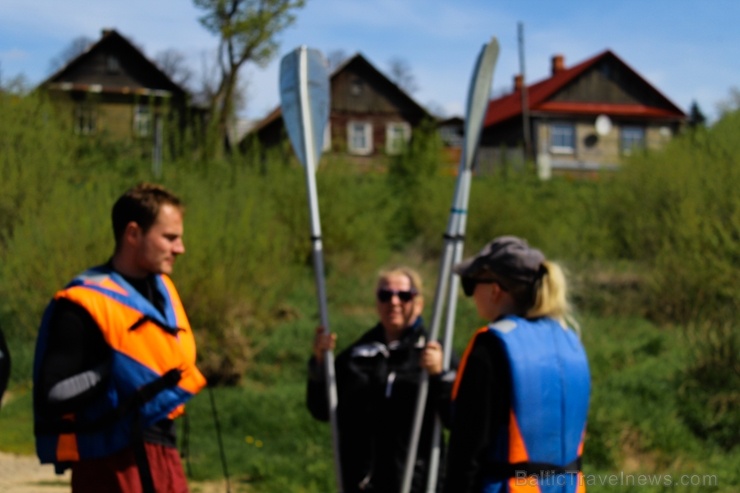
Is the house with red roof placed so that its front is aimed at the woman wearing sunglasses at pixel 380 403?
yes

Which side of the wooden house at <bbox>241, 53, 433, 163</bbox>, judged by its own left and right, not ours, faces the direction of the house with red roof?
left

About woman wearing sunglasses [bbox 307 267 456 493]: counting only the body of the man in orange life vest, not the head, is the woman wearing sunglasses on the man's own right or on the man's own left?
on the man's own left

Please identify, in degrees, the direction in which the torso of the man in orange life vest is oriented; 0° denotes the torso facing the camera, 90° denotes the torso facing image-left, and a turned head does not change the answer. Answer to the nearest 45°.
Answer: approximately 315°

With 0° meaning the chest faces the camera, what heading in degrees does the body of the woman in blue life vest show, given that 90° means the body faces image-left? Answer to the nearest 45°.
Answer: approximately 135°

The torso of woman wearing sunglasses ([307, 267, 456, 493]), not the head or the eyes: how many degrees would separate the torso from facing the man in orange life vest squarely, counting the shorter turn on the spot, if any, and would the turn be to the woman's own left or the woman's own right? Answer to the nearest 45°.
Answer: approximately 45° to the woman's own right

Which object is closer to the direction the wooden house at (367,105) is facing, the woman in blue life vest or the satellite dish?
the woman in blue life vest

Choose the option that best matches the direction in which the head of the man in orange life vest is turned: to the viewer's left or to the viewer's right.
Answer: to the viewer's right

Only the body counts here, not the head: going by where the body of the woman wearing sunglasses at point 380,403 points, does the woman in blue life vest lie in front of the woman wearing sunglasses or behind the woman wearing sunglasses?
in front

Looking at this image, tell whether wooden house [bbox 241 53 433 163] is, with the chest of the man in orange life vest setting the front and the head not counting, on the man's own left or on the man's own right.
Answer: on the man's own left

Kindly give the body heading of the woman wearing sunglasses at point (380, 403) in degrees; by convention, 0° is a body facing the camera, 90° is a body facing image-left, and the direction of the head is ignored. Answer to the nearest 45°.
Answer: approximately 0°

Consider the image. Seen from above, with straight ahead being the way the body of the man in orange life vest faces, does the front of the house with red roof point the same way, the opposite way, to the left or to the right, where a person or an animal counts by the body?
to the right

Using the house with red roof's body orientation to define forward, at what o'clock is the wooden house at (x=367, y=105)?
The wooden house is roughly at 2 o'clock from the house with red roof.

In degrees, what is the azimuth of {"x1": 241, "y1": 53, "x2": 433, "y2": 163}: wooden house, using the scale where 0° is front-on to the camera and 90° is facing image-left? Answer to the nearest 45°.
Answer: approximately 0°
